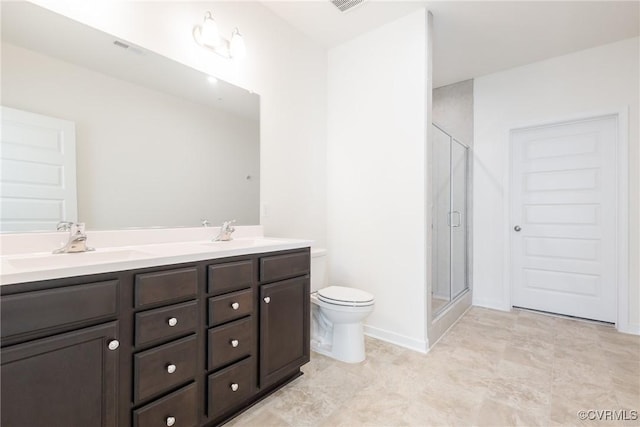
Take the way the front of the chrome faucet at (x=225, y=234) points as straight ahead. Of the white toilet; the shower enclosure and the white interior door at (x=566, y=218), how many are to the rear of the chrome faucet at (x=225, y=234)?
0

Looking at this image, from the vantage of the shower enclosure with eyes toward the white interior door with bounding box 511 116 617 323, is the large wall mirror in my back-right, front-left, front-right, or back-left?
back-right

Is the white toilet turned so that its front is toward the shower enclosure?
no

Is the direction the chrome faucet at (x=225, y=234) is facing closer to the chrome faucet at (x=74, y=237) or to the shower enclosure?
the shower enclosure

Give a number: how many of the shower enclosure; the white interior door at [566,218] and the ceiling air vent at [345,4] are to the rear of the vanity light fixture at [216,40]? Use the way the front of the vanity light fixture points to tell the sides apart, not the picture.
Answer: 0

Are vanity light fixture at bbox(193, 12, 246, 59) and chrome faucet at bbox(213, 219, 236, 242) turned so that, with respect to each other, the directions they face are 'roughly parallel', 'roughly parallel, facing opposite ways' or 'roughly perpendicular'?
roughly parallel

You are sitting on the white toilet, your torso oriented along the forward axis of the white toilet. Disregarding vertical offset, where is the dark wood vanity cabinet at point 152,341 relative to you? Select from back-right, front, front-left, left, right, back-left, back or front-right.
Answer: right

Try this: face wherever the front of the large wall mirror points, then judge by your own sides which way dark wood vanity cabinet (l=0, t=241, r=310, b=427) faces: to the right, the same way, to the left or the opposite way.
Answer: the same way

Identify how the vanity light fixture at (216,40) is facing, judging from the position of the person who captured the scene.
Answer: facing the viewer and to the right of the viewer

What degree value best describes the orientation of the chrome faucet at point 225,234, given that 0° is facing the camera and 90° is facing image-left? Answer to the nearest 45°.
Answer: approximately 315°

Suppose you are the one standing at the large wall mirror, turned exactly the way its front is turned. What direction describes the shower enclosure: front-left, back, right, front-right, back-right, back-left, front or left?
front-left

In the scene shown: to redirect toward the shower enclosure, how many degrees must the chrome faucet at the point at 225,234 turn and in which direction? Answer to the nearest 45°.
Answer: approximately 45° to its left

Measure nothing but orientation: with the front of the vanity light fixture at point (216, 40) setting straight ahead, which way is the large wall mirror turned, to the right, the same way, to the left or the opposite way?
the same way

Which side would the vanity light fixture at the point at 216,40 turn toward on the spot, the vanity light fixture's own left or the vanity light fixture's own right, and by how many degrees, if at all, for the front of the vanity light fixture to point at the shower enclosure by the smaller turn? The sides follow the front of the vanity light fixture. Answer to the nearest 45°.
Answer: approximately 45° to the vanity light fixture's own left

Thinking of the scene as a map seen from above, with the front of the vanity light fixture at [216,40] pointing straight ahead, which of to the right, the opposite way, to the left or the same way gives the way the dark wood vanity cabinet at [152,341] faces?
the same way
